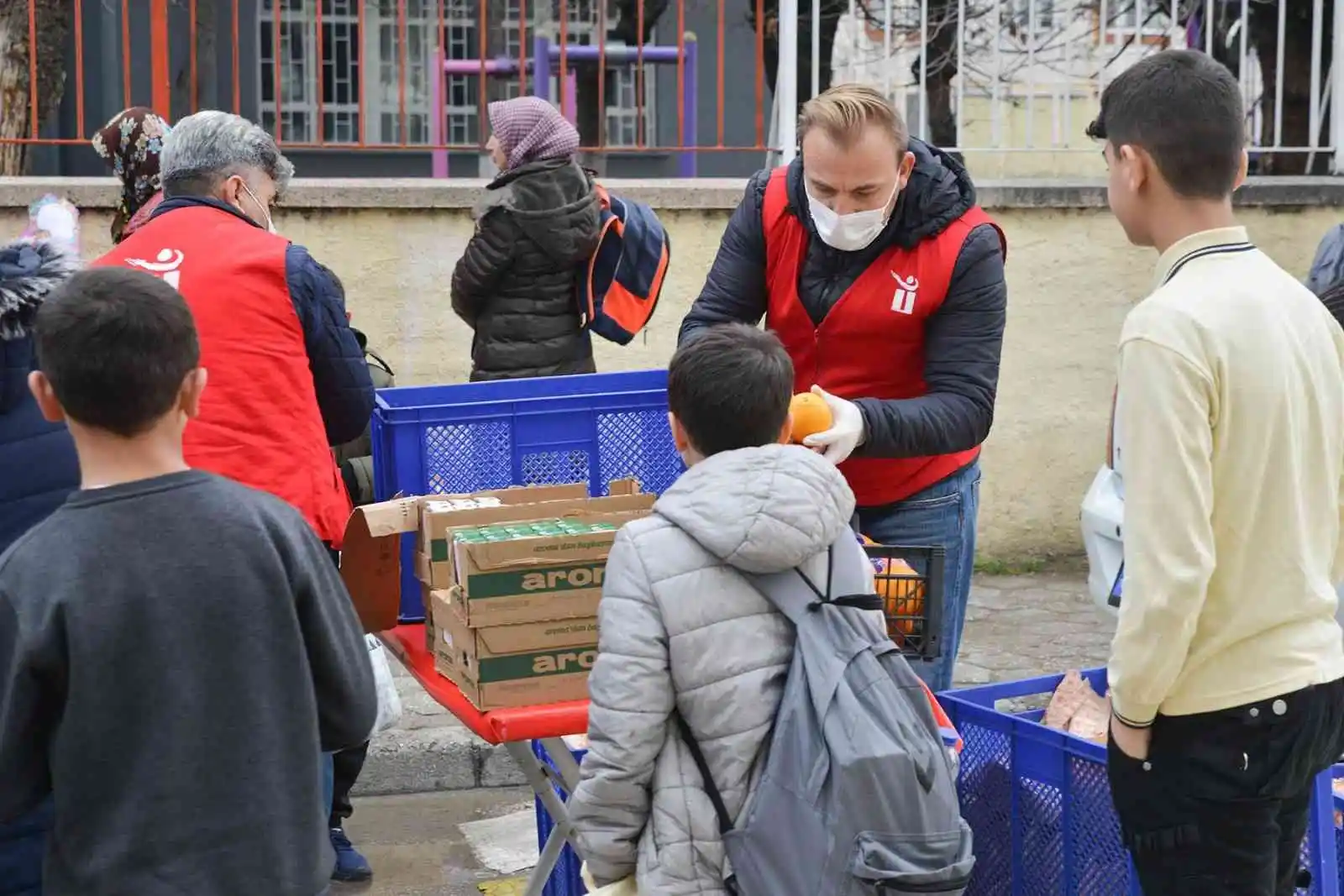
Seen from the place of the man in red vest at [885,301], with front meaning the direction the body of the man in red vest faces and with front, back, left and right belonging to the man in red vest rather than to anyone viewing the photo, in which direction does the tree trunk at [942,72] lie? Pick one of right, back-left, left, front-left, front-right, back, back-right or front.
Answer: back-right

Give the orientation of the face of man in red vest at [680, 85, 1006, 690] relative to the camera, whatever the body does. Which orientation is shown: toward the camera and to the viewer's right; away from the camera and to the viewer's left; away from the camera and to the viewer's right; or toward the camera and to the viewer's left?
toward the camera and to the viewer's left

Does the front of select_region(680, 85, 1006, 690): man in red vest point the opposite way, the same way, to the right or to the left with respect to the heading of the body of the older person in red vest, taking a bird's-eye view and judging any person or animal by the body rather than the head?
the opposite way

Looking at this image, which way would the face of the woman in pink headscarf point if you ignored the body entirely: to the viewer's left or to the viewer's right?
to the viewer's left

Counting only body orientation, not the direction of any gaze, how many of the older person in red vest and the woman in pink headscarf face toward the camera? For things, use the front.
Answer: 0

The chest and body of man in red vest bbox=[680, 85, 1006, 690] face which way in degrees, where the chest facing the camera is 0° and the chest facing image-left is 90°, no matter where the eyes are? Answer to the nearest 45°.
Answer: approximately 45°

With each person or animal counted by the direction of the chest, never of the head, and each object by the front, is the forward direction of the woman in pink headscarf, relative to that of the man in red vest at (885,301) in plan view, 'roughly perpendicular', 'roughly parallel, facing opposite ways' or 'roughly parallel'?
roughly perpendicular

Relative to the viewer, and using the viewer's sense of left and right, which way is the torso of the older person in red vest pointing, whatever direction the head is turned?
facing away from the viewer and to the right of the viewer

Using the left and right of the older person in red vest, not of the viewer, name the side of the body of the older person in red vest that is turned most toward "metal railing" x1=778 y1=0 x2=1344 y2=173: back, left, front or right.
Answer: front

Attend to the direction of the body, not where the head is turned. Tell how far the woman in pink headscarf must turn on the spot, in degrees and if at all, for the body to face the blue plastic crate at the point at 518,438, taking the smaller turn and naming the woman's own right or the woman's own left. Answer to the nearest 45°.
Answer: approximately 135° to the woman's own left

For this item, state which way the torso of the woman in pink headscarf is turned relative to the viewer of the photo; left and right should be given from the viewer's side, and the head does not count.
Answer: facing away from the viewer and to the left of the viewer

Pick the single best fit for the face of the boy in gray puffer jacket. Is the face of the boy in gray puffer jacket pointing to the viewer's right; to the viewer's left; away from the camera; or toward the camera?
away from the camera

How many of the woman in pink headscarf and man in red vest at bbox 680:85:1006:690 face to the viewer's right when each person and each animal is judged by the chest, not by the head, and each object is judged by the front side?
0

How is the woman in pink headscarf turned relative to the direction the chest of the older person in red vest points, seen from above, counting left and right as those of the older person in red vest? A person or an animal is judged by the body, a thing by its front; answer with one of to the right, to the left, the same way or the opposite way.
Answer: to the left
